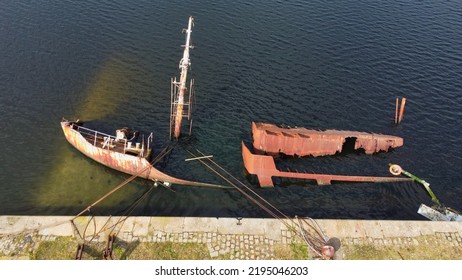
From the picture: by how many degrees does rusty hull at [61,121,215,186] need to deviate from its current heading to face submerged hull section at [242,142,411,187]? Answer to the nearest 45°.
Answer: approximately 180°

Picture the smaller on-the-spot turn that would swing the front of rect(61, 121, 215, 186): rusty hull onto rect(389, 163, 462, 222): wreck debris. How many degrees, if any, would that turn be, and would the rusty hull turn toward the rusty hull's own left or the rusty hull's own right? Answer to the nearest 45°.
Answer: approximately 180°

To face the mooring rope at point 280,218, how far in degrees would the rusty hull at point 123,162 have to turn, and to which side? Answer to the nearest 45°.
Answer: approximately 135° to its left

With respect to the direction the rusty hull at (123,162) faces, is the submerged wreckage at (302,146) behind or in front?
behind

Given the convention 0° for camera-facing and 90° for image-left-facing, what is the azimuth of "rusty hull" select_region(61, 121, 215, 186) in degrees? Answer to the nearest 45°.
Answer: approximately 90°
